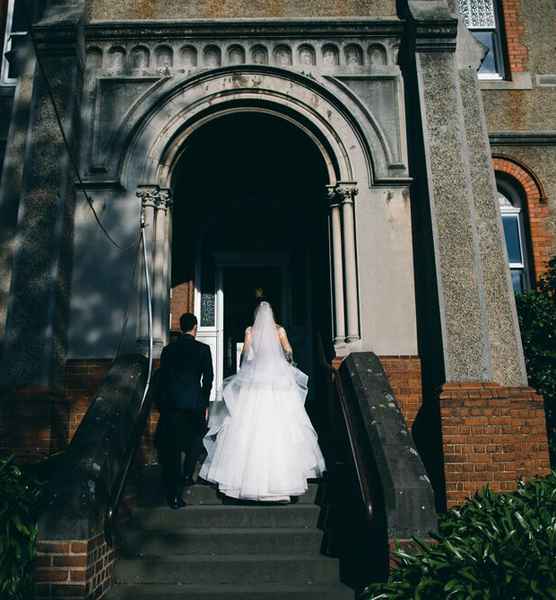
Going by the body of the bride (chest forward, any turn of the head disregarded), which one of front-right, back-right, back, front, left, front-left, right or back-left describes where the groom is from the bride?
left

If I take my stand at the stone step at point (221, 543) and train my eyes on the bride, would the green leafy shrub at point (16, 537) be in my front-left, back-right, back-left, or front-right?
back-left

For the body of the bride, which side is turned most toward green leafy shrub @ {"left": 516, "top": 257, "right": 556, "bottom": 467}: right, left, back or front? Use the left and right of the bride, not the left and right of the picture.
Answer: right

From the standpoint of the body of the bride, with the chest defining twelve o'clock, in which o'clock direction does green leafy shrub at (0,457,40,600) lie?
The green leafy shrub is roughly at 8 o'clock from the bride.

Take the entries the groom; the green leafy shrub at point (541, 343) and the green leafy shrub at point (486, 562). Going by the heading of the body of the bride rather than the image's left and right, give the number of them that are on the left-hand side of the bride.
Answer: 1

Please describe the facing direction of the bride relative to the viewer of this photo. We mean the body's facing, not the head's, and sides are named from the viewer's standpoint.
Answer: facing away from the viewer

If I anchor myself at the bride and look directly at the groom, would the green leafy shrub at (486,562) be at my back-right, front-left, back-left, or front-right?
back-left
